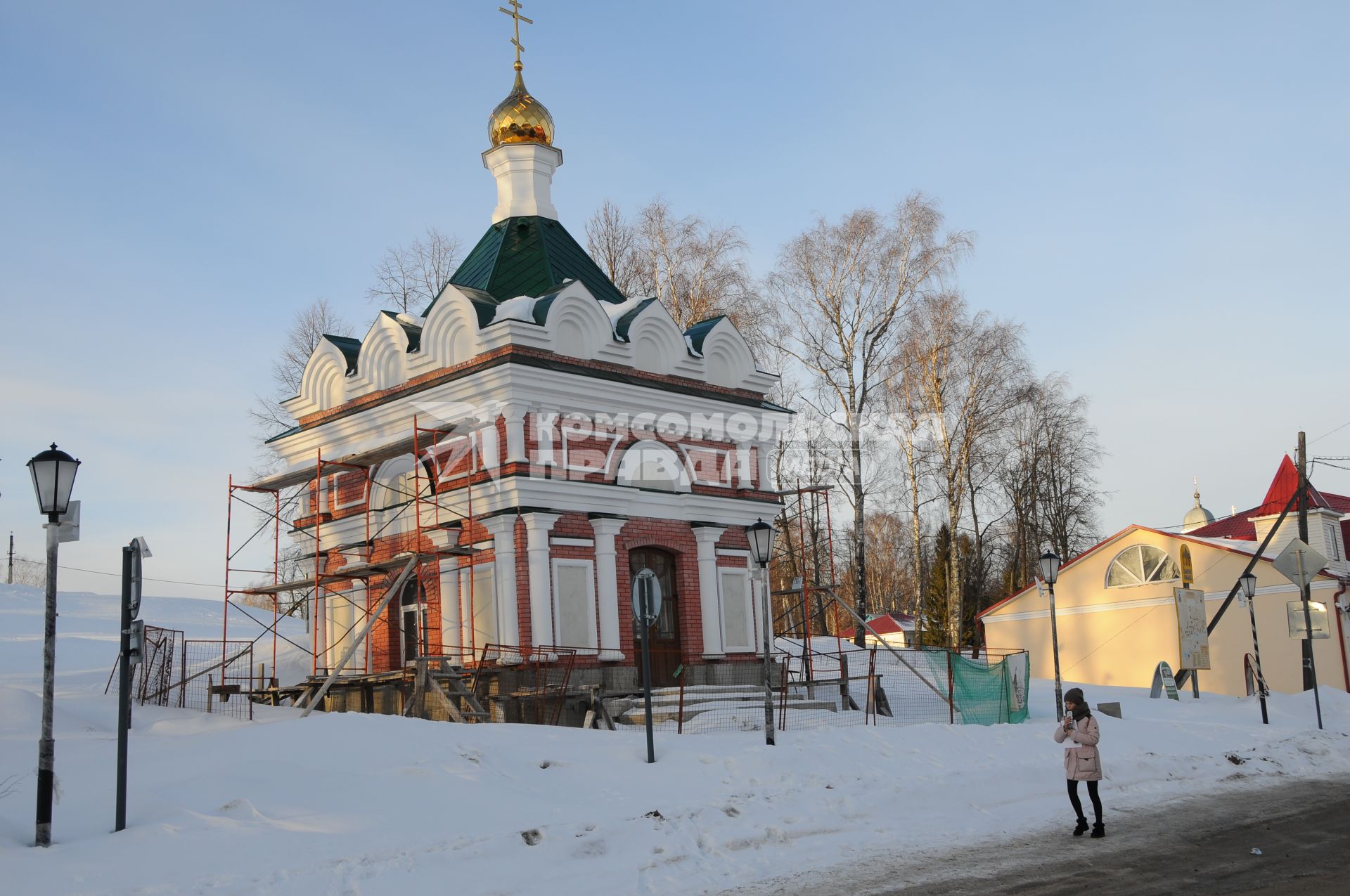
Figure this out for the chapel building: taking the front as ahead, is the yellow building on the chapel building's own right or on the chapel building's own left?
on the chapel building's own left

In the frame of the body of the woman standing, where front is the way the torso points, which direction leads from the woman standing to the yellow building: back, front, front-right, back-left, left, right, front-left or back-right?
back-right

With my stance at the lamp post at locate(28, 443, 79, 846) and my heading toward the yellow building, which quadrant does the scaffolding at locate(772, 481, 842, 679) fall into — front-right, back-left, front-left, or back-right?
front-left

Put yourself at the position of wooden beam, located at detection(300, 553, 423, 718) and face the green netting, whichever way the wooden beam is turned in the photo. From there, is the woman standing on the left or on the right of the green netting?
right

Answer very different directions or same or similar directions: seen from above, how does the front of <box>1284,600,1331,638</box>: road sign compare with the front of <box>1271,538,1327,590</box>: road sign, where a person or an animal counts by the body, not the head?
same or similar directions

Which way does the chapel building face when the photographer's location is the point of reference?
facing the viewer and to the right of the viewer

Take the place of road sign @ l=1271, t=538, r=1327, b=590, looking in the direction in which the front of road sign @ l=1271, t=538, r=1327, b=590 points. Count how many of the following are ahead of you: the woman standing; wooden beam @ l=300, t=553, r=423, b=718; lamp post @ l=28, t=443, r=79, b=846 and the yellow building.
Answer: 1
